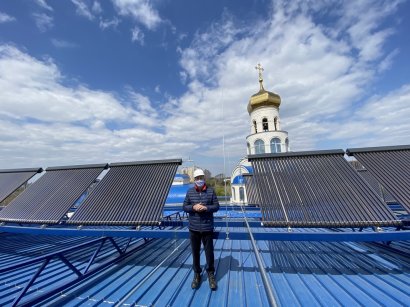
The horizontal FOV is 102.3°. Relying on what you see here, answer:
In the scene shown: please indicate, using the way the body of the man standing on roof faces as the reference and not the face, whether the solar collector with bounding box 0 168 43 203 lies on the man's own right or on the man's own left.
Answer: on the man's own right

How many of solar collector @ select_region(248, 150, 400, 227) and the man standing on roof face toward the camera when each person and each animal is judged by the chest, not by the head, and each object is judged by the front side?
2

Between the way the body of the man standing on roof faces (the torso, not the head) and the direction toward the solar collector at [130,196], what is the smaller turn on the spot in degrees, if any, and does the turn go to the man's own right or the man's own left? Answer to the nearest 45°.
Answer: approximately 135° to the man's own right

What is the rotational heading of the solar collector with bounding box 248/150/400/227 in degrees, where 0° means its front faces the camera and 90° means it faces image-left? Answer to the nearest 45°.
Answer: approximately 0°

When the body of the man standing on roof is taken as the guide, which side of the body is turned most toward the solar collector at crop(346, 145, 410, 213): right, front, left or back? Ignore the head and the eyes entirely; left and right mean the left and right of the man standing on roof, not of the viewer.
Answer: left

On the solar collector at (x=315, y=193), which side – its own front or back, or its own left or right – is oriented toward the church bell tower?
back

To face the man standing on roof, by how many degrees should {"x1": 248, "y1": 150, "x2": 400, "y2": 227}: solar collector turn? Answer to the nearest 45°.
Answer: approximately 45° to its right

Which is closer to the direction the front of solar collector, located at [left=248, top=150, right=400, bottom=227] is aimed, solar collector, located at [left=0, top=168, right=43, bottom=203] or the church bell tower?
the solar collector
